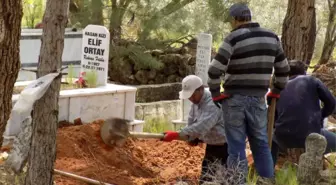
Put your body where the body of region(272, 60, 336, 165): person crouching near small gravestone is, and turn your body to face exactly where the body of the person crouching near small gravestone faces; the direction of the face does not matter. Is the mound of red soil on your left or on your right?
on your left

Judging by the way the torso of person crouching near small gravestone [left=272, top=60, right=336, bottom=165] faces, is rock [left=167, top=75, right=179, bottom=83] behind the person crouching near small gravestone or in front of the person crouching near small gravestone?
in front

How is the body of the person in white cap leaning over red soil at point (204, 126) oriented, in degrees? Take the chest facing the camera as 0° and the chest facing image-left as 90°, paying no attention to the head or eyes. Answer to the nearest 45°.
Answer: approximately 45°
